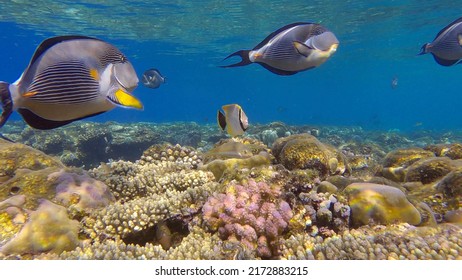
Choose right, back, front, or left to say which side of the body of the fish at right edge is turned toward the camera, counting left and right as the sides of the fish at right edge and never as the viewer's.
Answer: right

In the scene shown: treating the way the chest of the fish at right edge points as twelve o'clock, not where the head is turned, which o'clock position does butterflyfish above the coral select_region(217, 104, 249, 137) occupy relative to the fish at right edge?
The butterflyfish above the coral is roughly at 5 o'clock from the fish at right edge.

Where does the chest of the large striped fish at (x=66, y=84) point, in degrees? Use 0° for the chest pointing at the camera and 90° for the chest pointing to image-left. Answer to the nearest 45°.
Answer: approximately 270°

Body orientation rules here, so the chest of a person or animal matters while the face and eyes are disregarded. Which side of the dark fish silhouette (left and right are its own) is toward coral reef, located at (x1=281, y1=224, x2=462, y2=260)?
left

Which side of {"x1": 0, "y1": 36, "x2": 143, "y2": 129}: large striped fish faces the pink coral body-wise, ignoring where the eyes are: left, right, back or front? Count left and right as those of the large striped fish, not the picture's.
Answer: front

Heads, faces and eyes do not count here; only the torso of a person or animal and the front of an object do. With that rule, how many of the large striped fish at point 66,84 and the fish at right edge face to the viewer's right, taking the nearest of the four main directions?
2

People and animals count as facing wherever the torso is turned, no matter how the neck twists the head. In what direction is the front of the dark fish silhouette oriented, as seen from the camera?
facing the viewer and to the left of the viewer

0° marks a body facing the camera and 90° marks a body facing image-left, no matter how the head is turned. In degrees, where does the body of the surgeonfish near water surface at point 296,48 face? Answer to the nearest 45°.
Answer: approximately 270°
